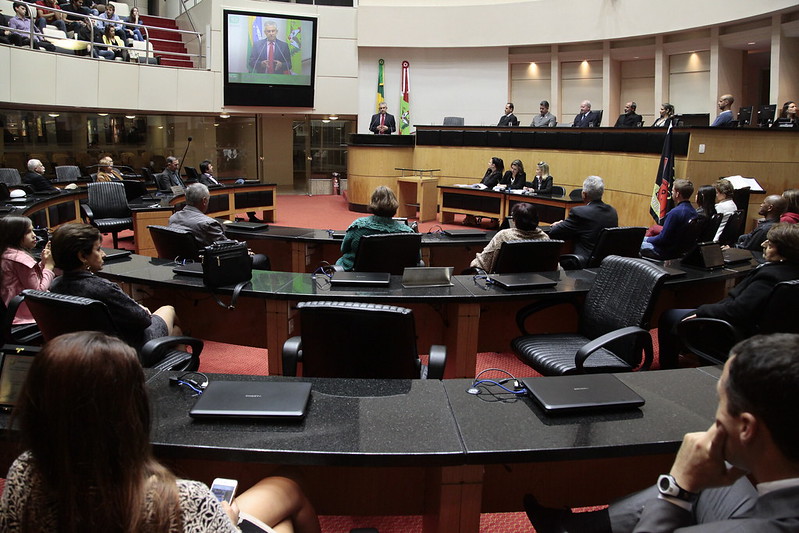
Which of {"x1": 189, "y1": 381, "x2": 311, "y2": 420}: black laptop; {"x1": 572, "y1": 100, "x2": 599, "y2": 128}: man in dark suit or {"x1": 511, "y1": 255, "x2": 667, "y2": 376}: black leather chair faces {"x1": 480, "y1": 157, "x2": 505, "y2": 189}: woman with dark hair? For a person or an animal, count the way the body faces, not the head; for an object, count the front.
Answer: the man in dark suit

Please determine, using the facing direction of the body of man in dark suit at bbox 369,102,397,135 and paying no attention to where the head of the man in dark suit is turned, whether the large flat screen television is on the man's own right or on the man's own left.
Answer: on the man's own right

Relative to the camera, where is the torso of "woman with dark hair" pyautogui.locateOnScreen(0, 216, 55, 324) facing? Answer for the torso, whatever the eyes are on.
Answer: to the viewer's right

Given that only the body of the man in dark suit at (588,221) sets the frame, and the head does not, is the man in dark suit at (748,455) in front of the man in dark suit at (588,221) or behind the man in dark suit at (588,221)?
behind

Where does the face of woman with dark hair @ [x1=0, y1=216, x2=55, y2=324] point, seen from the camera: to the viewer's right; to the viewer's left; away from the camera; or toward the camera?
to the viewer's right

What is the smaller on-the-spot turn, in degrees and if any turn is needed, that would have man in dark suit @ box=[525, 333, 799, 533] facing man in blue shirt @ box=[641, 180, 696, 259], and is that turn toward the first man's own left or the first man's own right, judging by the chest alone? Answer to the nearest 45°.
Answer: approximately 45° to the first man's own right

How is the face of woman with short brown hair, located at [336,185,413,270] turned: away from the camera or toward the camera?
away from the camera
